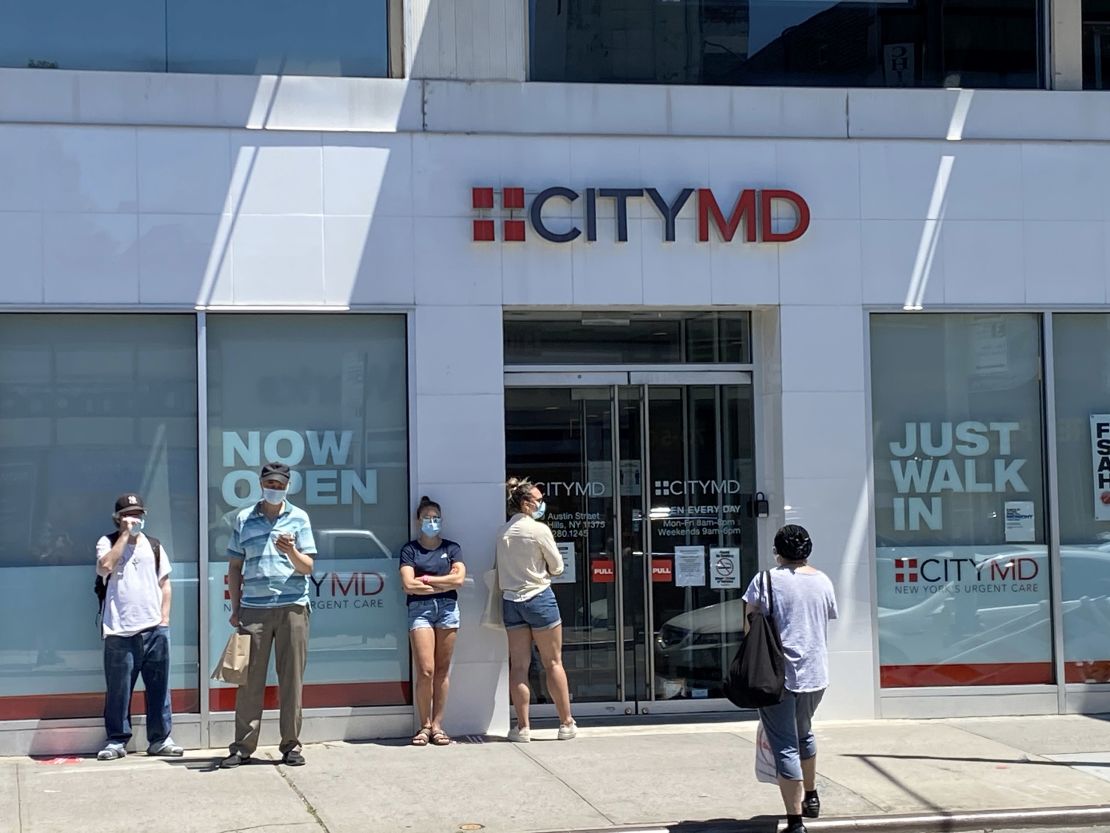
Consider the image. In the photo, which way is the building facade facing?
toward the camera

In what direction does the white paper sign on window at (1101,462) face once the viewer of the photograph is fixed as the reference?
facing the viewer

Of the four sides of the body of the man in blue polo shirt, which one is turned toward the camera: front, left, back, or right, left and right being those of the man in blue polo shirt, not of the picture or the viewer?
front

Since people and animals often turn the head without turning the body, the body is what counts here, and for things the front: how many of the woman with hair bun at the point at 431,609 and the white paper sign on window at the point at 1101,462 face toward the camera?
2

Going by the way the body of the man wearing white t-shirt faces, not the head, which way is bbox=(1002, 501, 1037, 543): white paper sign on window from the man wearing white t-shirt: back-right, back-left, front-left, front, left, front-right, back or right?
left

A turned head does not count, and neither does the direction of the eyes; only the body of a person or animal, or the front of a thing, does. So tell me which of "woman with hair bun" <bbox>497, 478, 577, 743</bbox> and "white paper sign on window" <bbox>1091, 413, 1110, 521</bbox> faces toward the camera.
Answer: the white paper sign on window

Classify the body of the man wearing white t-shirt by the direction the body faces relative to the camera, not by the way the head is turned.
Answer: toward the camera

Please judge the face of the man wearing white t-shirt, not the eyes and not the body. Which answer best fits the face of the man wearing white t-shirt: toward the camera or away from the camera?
toward the camera

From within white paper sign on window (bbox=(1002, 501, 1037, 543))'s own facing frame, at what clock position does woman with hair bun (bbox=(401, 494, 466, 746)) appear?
The woman with hair bun is roughly at 2 o'clock from the white paper sign on window.

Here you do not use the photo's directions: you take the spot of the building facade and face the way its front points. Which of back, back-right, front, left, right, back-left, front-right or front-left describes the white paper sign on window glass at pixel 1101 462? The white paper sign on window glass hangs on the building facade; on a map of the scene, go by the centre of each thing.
left

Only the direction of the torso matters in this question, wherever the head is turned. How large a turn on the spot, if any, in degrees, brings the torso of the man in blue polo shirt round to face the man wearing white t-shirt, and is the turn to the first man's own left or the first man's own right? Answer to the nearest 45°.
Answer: approximately 135° to the first man's own right

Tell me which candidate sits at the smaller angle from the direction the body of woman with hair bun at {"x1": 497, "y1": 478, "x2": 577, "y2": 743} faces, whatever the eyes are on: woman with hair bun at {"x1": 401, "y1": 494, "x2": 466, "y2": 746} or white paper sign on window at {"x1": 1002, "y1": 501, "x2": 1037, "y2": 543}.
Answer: the white paper sign on window

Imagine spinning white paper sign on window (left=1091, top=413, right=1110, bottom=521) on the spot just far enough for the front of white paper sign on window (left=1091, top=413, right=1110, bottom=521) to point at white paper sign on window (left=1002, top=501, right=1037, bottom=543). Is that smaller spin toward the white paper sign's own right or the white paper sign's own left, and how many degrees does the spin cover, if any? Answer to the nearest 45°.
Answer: approximately 45° to the white paper sign's own right

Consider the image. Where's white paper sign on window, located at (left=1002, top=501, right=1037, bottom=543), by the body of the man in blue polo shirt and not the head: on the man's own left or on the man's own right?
on the man's own left

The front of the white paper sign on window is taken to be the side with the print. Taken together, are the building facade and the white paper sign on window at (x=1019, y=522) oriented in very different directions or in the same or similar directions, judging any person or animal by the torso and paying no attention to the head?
same or similar directions

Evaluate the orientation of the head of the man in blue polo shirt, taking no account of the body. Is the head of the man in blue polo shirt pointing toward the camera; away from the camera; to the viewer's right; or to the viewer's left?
toward the camera

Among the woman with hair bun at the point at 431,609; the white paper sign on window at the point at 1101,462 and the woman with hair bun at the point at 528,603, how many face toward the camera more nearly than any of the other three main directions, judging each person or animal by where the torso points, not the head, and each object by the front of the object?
2

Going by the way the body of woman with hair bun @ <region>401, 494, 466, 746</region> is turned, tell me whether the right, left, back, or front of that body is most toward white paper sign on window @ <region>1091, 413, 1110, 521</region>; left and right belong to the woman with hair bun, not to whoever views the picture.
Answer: left
